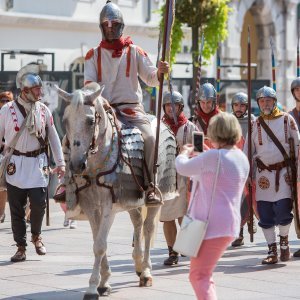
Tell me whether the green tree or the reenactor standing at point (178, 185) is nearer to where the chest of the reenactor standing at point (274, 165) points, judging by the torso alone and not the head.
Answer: the reenactor standing

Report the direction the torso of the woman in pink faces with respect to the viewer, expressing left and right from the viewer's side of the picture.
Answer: facing away from the viewer and to the left of the viewer

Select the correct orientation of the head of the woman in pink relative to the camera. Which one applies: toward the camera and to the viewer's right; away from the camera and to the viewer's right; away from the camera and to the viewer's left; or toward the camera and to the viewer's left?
away from the camera and to the viewer's left

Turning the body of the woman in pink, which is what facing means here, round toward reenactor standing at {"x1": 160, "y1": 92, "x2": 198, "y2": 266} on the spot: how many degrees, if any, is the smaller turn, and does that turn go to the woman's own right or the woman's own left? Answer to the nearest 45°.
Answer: approximately 45° to the woman's own right

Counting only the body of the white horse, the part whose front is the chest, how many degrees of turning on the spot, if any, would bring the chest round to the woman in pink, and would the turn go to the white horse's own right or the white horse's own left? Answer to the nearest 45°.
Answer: approximately 90° to the white horse's own left

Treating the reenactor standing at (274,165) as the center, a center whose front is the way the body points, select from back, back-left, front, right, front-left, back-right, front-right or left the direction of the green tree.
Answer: back

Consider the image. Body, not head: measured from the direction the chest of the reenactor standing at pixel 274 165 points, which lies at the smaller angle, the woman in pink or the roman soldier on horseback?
the woman in pink

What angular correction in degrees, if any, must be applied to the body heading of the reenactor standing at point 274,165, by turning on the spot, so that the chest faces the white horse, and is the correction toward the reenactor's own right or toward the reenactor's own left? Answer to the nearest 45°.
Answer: approximately 45° to the reenactor's own right

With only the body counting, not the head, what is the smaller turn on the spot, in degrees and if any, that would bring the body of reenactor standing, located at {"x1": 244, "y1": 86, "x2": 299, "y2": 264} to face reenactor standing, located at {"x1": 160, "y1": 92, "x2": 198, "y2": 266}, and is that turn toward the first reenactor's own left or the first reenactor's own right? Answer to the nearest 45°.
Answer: approximately 90° to the first reenactor's own right

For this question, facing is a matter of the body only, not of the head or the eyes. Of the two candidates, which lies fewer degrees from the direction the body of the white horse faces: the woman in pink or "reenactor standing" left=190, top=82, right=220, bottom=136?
the woman in pink

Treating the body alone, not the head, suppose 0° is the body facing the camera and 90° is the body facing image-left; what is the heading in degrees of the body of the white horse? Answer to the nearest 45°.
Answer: approximately 45°
